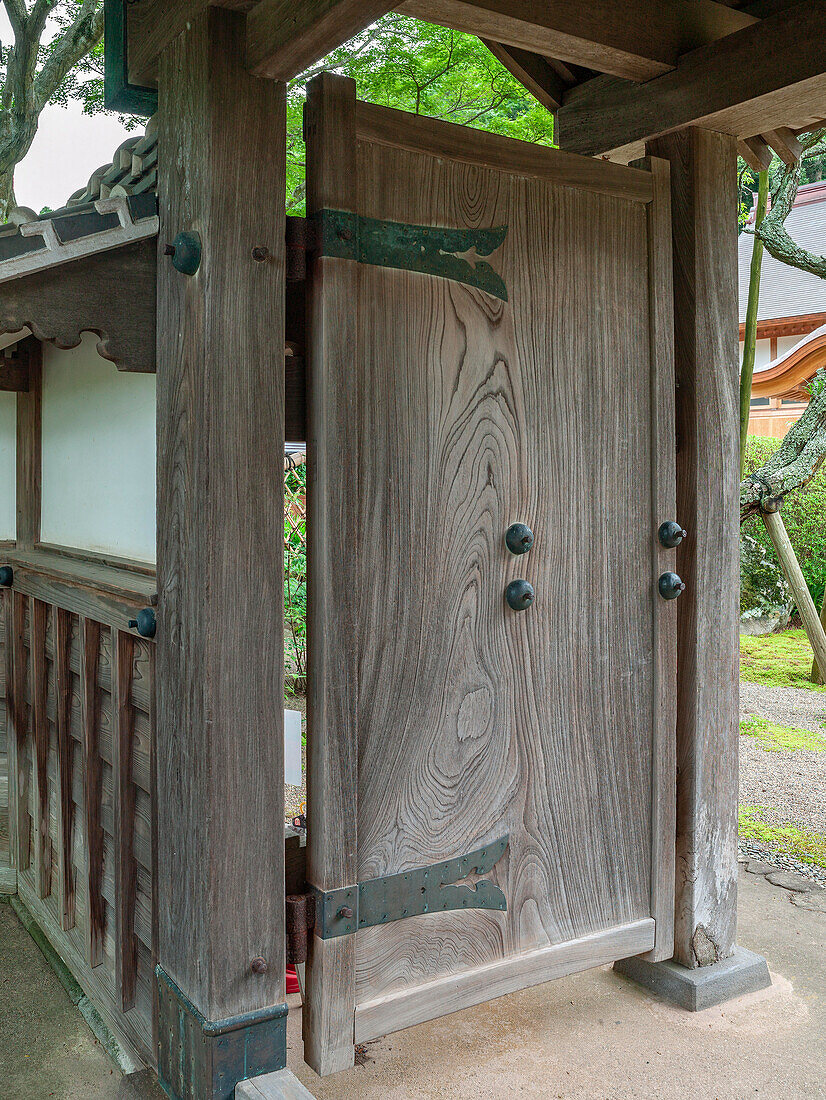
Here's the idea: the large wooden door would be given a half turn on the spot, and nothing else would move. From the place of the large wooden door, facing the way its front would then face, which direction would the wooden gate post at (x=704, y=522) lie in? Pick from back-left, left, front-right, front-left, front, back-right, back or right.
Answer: right
